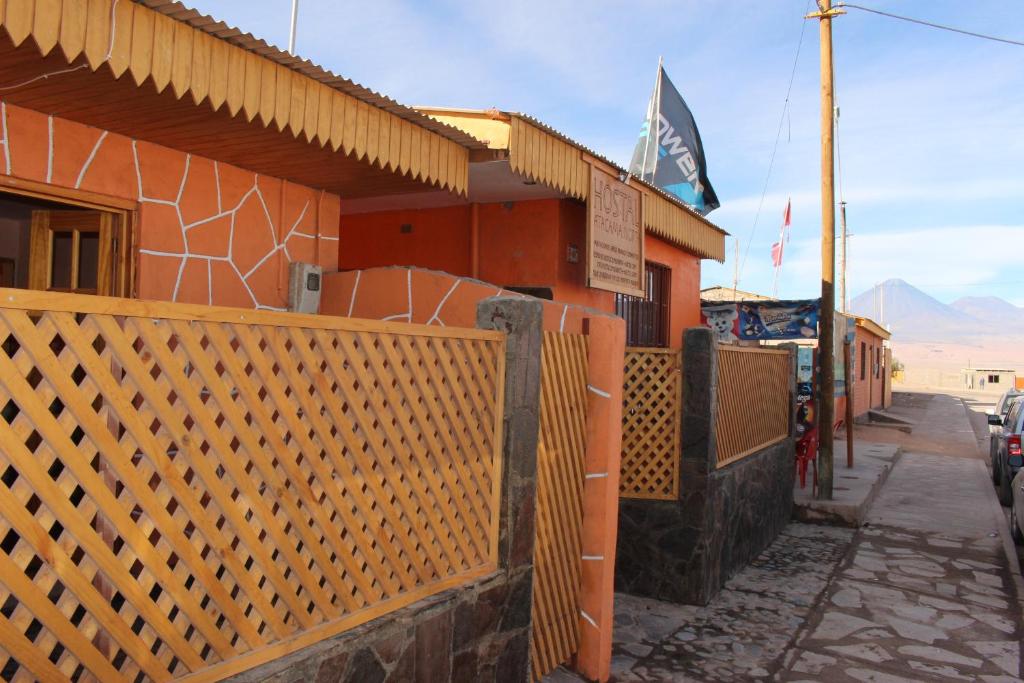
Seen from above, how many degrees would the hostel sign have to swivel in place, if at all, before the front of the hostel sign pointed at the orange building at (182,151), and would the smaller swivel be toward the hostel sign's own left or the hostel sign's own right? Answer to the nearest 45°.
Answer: approximately 90° to the hostel sign's own right

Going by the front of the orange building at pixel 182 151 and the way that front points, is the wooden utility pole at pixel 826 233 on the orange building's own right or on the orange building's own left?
on the orange building's own left

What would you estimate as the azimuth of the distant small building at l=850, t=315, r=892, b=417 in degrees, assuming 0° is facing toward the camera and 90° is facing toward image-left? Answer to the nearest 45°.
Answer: approximately 315°

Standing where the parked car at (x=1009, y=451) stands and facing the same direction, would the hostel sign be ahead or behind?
behind

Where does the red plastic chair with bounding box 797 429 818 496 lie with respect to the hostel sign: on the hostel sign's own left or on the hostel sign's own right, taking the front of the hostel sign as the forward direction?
on the hostel sign's own left

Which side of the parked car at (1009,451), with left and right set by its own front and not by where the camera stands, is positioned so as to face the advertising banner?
left

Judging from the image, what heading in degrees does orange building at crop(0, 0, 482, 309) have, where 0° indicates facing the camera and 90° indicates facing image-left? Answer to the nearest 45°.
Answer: approximately 315°

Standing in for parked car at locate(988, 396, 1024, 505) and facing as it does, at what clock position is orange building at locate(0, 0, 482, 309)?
The orange building is roughly at 7 o'clock from the parked car.

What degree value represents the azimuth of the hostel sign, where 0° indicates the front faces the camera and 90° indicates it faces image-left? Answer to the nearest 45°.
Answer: approximately 315°

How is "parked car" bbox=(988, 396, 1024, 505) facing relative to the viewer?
away from the camera

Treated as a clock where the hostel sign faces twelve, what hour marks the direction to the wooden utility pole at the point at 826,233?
The wooden utility pole is roughly at 9 o'clock from the hostel sign.
